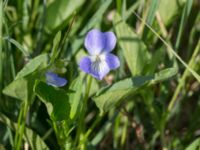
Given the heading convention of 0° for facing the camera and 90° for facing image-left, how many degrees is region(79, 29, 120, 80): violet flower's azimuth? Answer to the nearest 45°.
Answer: approximately 0°
